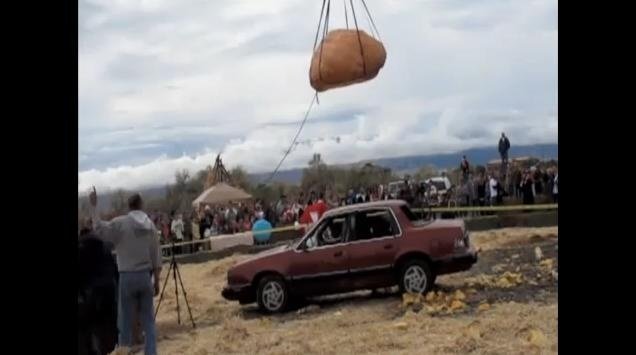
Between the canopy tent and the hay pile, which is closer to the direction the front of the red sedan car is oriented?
the canopy tent

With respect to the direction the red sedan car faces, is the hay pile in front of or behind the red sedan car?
behind

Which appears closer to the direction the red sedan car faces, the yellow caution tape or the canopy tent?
the canopy tent

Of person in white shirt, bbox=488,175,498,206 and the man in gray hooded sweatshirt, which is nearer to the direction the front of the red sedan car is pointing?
the man in gray hooded sweatshirt

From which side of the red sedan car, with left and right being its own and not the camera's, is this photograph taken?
left

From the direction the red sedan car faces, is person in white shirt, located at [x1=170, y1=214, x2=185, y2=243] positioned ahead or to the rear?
ahead

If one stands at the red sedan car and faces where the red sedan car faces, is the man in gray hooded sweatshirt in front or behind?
in front
